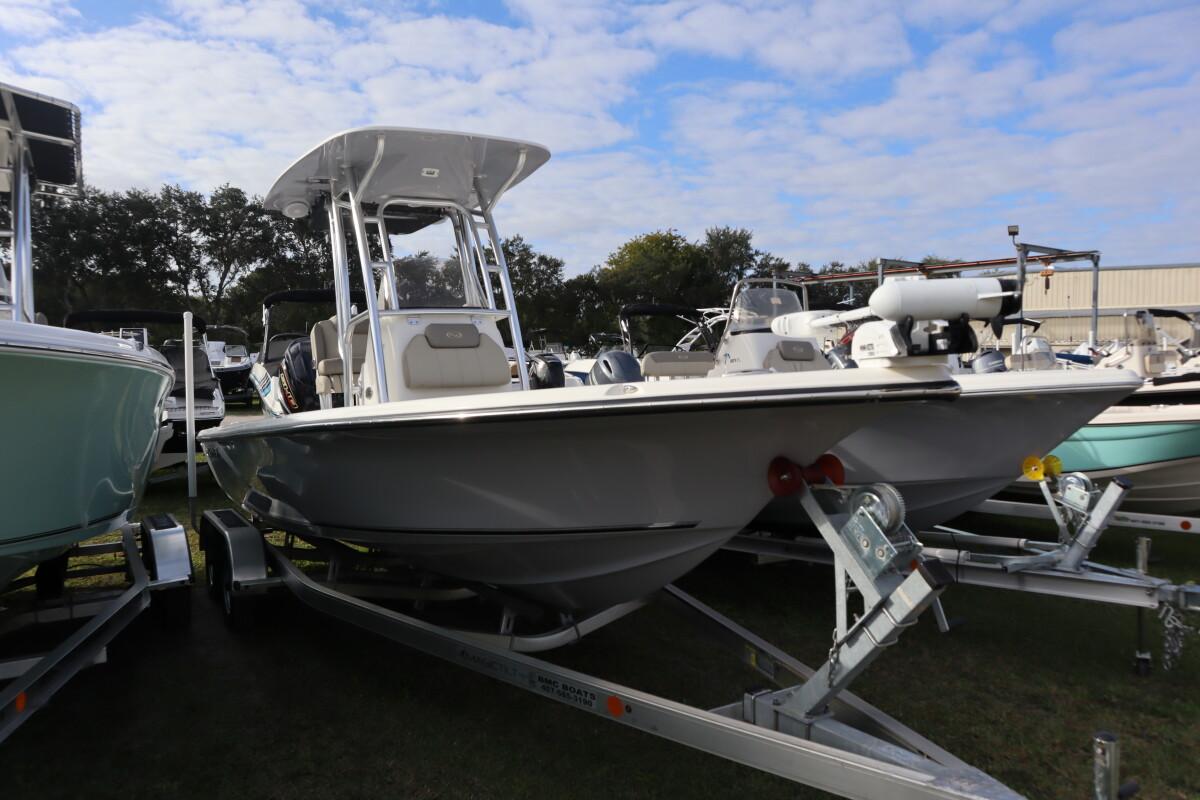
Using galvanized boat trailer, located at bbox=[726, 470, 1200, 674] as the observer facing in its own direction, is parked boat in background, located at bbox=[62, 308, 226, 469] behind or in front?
behind

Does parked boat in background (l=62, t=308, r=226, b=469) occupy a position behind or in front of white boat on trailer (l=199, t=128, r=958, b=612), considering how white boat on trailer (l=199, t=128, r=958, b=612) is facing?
behind

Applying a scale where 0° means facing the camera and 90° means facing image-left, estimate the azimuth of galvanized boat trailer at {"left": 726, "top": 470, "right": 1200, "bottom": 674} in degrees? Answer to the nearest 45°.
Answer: approximately 315°

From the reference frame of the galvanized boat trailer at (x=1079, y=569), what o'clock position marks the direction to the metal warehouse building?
The metal warehouse building is roughly at 8 o'clock from the galvanized boat trailer.

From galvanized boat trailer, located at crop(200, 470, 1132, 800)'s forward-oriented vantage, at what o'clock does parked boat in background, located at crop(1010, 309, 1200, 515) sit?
The parked boat in background is roughly at 9 o'clock from the galvanized boat trailer.

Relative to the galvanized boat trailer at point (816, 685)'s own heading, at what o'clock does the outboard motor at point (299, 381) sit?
The outboard motor is roughly at 6 o'clock from the galvanized boat trailer.

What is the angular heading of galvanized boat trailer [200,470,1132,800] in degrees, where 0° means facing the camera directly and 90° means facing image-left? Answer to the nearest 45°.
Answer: approximately 315°

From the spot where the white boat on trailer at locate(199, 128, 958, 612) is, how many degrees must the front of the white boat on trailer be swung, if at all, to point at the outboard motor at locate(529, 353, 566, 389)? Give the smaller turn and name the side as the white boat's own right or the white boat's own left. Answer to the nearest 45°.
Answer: approximately 135° to the white boat's own left

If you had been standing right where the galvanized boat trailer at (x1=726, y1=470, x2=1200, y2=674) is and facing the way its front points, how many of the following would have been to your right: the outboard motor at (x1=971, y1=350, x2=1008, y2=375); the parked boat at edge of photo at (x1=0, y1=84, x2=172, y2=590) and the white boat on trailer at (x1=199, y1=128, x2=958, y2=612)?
2

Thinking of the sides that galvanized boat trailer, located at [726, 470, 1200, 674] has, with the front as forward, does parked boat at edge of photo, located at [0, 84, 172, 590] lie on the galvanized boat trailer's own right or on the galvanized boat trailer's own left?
on the galvanized boat trailer's own right

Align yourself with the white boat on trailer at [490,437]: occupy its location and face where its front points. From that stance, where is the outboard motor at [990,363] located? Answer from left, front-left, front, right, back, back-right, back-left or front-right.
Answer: left

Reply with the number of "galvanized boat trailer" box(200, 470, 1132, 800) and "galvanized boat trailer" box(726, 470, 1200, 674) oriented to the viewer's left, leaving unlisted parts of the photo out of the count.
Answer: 0

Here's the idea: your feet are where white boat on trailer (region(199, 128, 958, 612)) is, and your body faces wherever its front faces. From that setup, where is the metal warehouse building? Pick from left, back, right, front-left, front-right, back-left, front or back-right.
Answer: left

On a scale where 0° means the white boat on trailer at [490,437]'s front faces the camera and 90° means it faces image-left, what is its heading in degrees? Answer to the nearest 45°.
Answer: approximately 315°

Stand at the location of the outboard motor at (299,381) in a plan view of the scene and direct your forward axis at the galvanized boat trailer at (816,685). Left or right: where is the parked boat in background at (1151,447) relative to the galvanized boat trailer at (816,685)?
left
